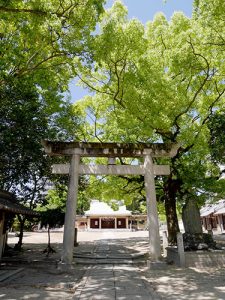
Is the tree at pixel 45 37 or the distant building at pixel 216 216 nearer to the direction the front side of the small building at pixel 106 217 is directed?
the tree

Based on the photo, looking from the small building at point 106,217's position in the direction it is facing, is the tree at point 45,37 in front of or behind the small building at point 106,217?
in front

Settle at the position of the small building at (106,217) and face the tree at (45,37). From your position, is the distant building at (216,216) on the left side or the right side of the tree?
left

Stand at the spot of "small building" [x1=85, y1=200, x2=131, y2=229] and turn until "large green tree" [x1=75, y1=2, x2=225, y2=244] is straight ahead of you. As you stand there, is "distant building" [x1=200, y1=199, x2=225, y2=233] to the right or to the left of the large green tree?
left

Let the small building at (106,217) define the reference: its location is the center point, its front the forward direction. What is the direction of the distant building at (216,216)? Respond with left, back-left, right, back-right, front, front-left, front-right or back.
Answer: front-left

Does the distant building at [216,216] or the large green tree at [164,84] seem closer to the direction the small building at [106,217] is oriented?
the large green tree

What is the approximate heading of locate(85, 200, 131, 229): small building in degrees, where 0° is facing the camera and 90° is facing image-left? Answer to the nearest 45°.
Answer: approximately 0°

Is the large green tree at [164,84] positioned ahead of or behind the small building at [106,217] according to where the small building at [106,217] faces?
ahead
